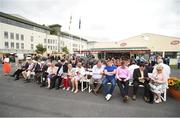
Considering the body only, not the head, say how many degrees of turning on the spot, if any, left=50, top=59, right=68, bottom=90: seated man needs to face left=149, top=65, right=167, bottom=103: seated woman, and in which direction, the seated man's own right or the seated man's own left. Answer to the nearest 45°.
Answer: approximately 90° to the seated man's own left

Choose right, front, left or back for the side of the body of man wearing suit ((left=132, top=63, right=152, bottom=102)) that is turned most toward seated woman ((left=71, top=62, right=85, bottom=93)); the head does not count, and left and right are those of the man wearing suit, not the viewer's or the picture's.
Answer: right

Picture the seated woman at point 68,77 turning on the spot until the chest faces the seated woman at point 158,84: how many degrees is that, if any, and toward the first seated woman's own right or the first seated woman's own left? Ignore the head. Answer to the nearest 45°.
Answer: approximately 90° to the first seated woman's own left

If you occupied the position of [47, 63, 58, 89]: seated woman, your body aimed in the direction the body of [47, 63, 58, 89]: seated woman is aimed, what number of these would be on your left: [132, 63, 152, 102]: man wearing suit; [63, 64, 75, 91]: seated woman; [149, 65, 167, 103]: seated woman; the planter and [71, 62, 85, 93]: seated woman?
5

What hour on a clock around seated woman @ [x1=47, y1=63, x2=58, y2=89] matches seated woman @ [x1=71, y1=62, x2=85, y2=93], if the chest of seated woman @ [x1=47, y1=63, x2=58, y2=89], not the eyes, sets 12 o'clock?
seated woman @ [x1=71, y1=62, x2=85, y2=93] is roughly at 9 o'clock from seated woman @ [x1=47, y1=63, x2=58, y2=89].

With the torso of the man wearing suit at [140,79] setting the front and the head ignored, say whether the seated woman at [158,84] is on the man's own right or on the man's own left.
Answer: on the man's own left

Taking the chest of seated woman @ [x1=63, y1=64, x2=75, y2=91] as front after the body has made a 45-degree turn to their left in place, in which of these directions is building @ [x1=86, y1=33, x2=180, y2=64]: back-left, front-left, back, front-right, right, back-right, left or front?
back-left

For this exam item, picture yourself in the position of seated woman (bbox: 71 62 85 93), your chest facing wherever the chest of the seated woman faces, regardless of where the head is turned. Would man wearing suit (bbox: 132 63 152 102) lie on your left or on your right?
on your left

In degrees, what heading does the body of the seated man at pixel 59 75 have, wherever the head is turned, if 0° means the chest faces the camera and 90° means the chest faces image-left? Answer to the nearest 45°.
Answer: approximately 45°

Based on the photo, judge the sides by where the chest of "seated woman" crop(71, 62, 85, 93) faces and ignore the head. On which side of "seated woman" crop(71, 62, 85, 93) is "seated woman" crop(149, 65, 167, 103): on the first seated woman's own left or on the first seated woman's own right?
on the first seated woman's own left

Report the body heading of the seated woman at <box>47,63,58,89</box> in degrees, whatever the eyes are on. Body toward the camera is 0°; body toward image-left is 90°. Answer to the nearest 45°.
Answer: approximately 45°

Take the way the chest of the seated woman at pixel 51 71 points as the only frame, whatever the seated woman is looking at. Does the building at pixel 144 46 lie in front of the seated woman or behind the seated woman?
behind

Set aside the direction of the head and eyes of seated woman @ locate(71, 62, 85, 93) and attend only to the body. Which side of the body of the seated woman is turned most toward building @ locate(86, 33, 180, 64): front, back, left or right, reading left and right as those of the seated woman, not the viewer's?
back

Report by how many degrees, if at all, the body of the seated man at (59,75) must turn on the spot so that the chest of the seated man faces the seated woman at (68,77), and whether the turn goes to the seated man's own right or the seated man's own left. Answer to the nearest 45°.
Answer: approximately 90° to the seated man's own left

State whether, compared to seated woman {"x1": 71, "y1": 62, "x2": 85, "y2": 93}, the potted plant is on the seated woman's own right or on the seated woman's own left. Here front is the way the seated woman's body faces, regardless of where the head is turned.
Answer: on the seated woman's own left
